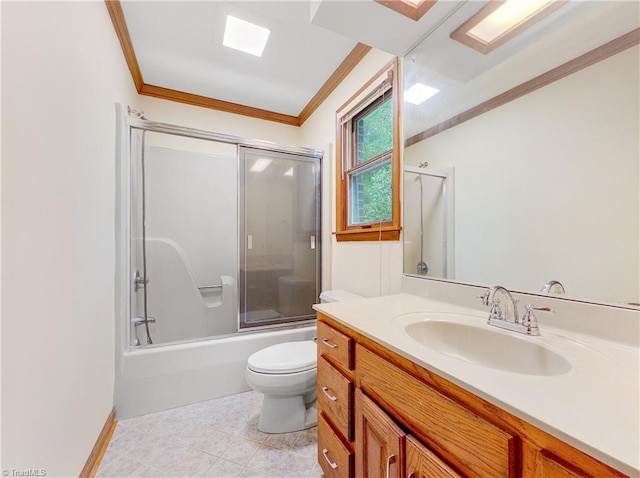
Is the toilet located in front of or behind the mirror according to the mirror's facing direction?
in front

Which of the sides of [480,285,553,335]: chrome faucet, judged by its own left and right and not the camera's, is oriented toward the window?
right

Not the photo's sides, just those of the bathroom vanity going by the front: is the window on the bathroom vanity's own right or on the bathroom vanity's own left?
on the bathroom vanity's own right

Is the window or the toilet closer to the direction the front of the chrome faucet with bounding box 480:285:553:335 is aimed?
the toilet

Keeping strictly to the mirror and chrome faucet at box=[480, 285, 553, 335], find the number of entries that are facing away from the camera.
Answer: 0

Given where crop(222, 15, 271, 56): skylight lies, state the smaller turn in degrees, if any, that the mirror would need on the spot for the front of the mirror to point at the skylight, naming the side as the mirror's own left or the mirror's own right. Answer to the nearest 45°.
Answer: approximately 45° to the mirror's own right

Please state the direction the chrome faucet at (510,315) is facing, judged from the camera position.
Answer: facing the viewer and to the left of the viewer

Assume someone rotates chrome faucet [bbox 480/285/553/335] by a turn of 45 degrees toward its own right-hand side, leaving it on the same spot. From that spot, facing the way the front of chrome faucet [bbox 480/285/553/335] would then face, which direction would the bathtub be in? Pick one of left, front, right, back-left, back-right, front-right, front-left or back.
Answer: front

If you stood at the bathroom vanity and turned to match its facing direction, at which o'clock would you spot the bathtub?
The bathtub is roughly at 2 o'clock from the bathroom vanity.

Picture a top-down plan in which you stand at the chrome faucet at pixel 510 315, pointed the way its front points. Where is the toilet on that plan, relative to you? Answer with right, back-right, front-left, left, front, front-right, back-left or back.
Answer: front-right
